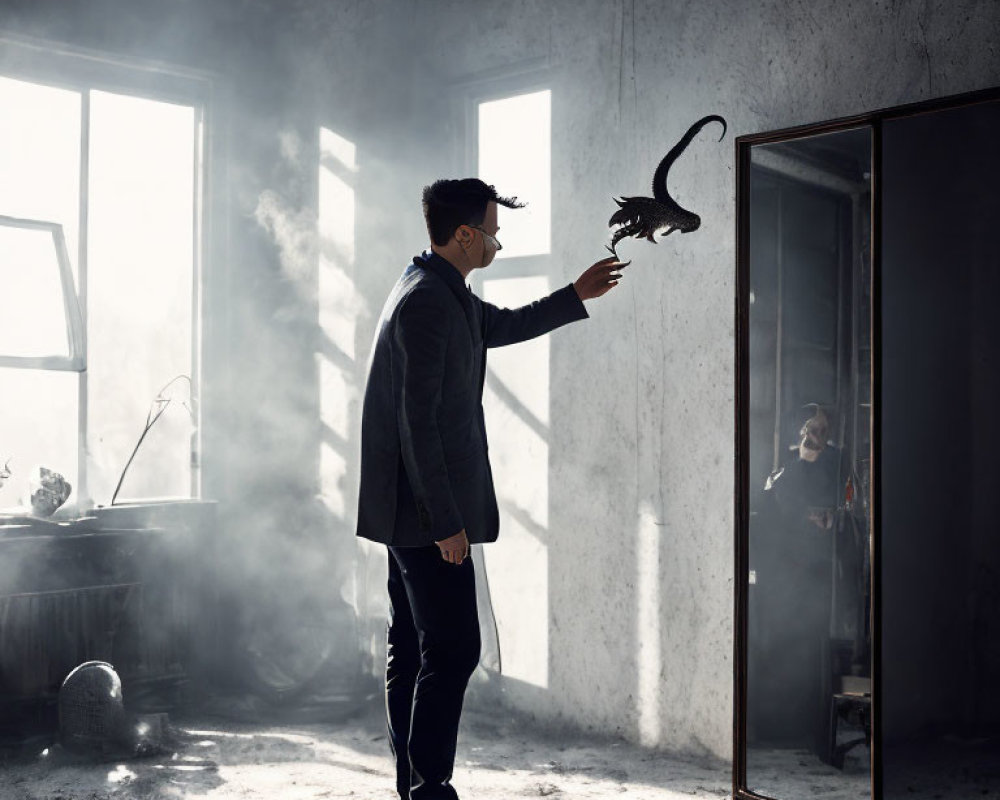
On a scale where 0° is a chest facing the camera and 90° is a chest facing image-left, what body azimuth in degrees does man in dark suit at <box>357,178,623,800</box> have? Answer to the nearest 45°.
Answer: approximately 270°

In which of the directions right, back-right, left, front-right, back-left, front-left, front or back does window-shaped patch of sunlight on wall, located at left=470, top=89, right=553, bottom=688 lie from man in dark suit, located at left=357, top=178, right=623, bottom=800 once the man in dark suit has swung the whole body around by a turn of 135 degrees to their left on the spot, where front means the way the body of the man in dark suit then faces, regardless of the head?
front-right

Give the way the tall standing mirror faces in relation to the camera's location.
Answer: facing the viewer and to the left of the viewer

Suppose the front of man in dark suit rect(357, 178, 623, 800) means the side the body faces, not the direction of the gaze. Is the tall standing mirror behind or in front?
in front

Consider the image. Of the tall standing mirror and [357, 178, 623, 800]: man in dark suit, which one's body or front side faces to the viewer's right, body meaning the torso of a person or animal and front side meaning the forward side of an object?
the man in dark suit

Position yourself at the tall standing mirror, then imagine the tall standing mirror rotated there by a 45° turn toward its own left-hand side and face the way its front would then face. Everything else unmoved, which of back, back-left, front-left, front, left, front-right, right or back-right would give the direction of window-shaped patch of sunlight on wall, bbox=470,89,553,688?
back-right

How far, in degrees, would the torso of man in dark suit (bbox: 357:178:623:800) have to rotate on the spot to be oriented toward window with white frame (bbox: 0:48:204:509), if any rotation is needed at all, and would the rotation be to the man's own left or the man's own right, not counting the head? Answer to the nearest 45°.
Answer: approximately 135° to the man's own left

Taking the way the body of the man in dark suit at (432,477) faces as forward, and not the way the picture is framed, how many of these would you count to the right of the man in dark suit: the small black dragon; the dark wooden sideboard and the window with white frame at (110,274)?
0

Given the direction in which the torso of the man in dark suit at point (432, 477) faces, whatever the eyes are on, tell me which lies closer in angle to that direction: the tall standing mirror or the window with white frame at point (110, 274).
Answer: the tall standing mirror

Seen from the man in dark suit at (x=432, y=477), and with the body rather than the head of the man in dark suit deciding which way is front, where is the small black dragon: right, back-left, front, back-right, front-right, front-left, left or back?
front-left

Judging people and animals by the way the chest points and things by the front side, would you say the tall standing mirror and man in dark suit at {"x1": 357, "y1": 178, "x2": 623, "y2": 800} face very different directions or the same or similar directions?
very different directions
